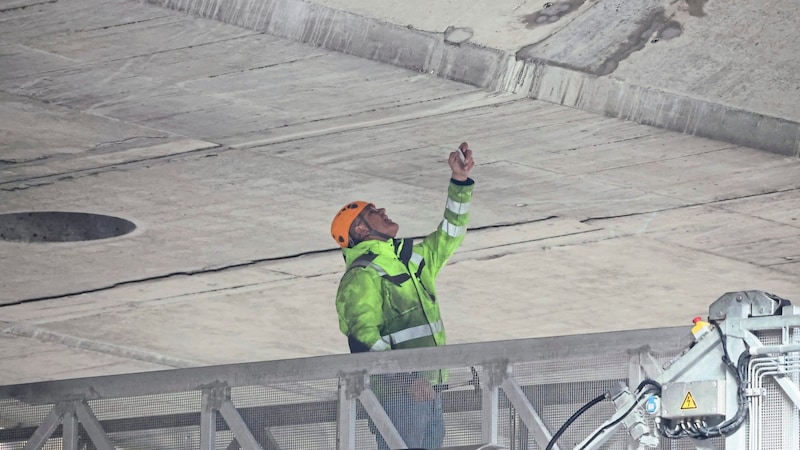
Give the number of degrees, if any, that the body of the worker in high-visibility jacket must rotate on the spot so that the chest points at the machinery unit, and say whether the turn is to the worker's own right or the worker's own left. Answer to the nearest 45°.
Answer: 0° — they already face it

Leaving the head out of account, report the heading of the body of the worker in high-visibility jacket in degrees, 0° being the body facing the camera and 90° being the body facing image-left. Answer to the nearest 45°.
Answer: approximately 315°

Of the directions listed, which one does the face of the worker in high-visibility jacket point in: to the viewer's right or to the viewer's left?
to the viewer's right
